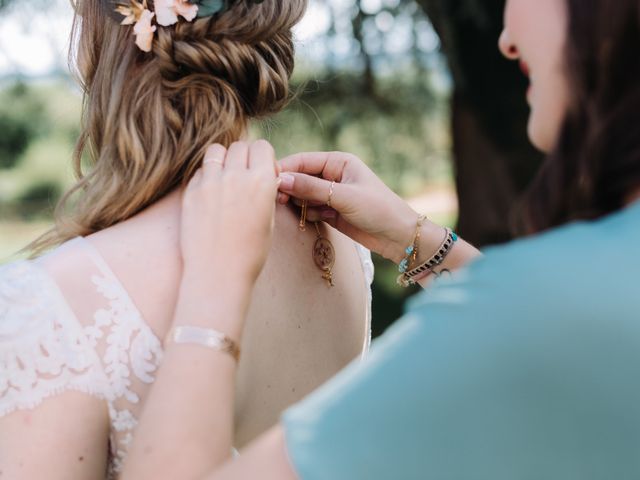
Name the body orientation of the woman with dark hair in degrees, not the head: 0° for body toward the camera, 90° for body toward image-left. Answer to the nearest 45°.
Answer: approximately 135°

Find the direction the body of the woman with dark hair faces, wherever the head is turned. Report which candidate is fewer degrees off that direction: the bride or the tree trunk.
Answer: the bride

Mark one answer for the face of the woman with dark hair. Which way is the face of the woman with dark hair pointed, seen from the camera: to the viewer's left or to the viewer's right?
to the viewer's left

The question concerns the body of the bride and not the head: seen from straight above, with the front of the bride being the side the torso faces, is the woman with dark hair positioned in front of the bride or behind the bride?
behind

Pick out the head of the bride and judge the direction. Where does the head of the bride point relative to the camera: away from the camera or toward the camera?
away from the camera

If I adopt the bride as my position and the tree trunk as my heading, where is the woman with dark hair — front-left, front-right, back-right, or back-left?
back-right

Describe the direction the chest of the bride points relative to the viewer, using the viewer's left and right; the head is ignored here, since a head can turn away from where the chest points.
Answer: facing away from the viewer and to the left of the viewer
